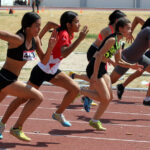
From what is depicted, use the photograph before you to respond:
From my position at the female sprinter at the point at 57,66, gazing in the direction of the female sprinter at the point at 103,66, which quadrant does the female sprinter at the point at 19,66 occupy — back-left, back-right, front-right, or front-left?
back-right

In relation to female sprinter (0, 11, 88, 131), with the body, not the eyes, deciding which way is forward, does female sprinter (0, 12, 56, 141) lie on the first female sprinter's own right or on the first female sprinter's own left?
on the first female sprinter's own right
